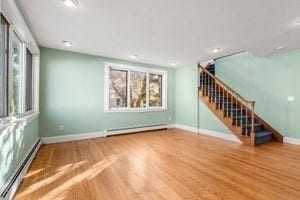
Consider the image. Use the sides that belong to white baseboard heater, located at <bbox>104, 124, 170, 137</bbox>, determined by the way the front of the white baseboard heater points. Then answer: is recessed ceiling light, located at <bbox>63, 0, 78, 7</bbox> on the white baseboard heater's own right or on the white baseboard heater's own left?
on the white baseboard heater's own right

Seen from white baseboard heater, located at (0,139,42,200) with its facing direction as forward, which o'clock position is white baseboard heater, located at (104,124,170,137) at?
white baseboard heater, located at (104,124,170,137) is roughly at 11 o'clock from white baseboard heater, located at (0,139,42,200).

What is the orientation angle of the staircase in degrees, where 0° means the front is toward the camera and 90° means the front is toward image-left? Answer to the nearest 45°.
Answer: approximately 315°

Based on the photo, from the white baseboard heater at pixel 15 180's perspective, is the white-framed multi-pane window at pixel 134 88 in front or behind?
in front

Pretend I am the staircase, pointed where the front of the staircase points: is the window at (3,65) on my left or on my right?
on my right

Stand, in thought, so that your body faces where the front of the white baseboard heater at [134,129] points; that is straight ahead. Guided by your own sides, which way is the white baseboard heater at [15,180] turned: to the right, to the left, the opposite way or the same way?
to the left

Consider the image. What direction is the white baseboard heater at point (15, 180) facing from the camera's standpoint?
to the viewer's right

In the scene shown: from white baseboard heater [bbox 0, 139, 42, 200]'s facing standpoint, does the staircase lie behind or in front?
in front

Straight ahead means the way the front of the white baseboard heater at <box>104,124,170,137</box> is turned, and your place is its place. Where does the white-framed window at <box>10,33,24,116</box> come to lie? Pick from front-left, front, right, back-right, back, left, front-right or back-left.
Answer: right

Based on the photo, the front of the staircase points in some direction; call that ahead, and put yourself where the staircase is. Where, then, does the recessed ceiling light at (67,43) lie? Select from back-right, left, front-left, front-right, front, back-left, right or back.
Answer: right

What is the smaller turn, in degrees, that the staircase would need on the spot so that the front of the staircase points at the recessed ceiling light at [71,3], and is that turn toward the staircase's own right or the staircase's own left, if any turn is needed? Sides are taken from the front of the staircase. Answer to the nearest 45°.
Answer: approximately 90° to the staircase's own right

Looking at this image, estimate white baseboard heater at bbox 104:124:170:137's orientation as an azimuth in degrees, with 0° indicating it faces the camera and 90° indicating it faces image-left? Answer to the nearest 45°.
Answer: approximately 315°
